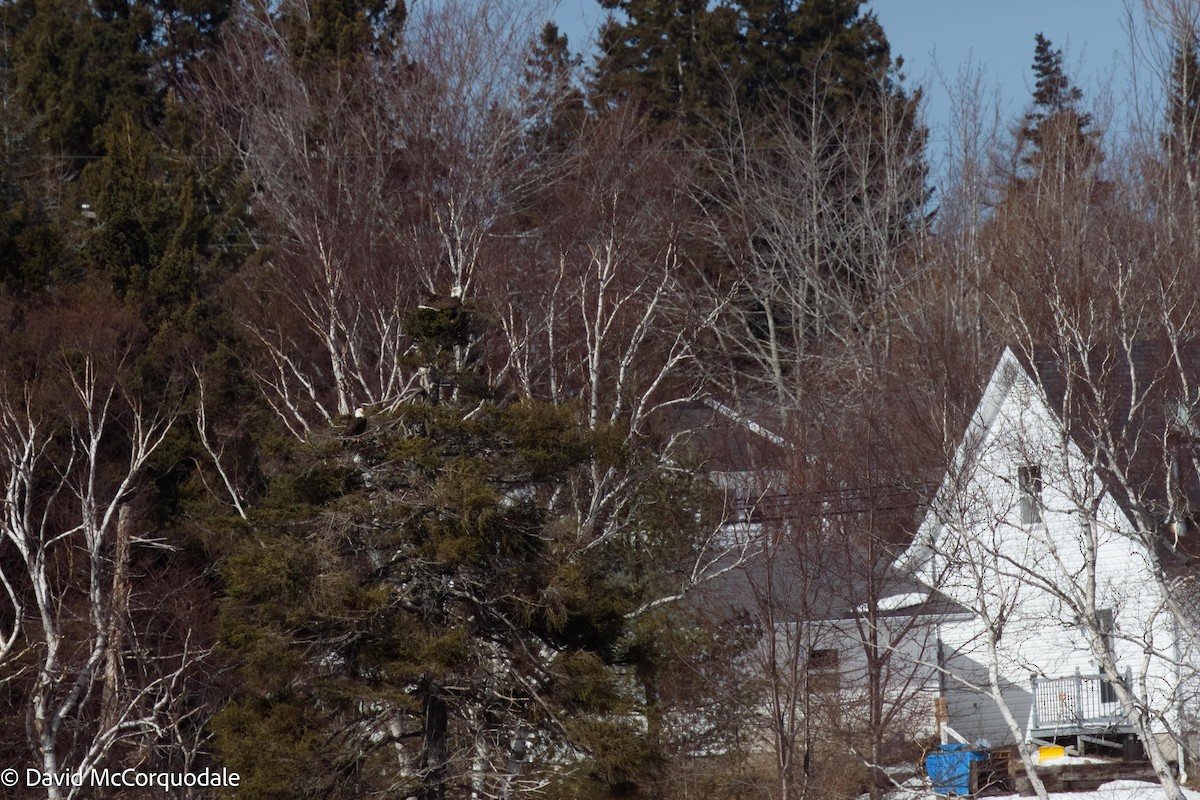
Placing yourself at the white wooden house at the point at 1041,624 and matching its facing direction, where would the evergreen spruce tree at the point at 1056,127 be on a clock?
The evergreen spruce tree is roughly at 6 o'clock from the white wooden house.

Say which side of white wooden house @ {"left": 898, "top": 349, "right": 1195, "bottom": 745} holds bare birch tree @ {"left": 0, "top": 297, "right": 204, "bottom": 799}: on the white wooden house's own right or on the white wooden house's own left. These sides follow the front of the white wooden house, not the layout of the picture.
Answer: on the white wooden house's own right

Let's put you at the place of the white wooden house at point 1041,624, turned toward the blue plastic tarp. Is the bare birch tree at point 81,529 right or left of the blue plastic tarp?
right

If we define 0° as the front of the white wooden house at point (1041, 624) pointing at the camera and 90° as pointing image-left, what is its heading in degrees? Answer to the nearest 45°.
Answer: approximately 0°
